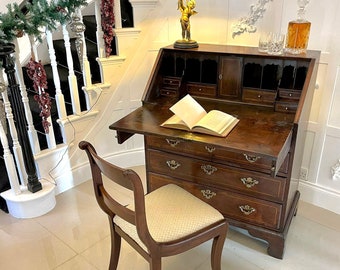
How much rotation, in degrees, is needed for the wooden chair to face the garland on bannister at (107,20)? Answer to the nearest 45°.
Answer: approximately 45° to its left

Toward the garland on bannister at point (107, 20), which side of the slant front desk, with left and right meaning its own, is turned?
right

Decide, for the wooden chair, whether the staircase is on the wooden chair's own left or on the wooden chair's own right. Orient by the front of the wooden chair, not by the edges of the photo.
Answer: on the wooden chair's own left

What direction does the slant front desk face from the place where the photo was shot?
facing the viewer and to the left of the viewer

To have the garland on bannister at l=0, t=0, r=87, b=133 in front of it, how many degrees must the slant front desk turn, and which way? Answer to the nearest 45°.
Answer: approximately 45° to its right

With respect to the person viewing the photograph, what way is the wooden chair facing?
facing away from the viewer and to the right of the viewer

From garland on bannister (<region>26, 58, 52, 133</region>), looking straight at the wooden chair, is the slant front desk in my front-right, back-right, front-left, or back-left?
front-left

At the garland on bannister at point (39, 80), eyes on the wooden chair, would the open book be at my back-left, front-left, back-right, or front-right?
front-left

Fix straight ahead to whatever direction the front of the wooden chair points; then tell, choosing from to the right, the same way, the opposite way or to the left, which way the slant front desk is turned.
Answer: the opposite way

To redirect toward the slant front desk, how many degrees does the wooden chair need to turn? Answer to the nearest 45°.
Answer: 0° — it already faces it

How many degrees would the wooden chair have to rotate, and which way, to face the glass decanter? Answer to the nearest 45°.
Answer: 0° — it already faces it

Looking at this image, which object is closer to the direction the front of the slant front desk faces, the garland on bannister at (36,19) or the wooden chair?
the wooden chair

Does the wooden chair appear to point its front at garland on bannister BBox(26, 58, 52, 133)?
no
